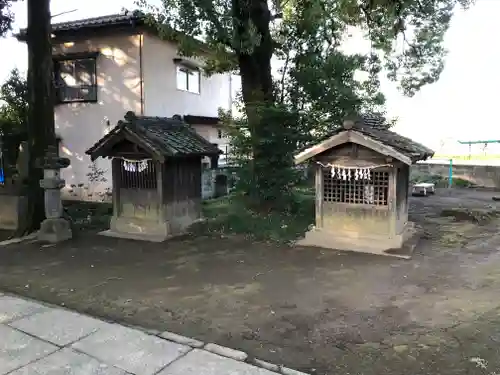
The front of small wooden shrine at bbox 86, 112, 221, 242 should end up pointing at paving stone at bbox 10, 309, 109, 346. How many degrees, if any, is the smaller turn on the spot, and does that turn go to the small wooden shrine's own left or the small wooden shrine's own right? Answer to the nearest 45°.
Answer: approximately 45° to the small wooden shrine's own left

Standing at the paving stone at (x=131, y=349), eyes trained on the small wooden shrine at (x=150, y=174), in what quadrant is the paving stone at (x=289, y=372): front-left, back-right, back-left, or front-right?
back-right

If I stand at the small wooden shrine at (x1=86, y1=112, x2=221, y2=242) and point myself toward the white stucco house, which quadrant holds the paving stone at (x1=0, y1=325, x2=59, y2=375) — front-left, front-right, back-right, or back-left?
back-left

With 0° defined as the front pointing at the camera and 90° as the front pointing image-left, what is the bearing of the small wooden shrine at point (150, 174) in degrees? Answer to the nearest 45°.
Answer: approximately 45°

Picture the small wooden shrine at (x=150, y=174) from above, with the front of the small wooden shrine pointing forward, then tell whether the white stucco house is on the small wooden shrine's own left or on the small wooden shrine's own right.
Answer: on the small wooden shrine's own right

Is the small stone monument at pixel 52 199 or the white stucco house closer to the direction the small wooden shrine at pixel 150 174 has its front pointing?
the small stone monument

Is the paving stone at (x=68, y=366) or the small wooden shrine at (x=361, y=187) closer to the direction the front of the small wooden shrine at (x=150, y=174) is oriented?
the paving stone

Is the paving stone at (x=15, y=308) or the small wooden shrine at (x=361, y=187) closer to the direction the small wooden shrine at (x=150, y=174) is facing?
the paving stone

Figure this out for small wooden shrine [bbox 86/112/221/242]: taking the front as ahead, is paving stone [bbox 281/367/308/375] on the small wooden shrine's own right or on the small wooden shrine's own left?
on the small wooden shrine's own left

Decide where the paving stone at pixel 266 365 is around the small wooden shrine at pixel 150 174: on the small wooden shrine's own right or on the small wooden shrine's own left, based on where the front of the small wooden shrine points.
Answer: on the small wooden shrine's own left

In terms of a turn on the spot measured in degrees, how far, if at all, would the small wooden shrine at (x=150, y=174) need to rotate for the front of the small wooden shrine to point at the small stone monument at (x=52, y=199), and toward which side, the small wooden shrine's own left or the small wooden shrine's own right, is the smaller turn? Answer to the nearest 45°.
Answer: approximately 45° to the small wooden shrine's own right

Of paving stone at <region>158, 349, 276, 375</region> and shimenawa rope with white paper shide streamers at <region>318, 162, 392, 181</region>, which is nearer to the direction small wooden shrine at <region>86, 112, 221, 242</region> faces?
the paving stone

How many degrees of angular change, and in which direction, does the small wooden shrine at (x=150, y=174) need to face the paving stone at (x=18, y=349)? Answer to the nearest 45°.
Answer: approximately 45° to its left

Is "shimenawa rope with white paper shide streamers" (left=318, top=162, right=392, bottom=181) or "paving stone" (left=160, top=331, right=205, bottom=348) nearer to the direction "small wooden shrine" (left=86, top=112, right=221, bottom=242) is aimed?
the paving stone

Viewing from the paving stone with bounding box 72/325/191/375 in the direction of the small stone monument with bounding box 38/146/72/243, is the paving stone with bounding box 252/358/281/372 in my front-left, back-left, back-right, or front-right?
back-right
